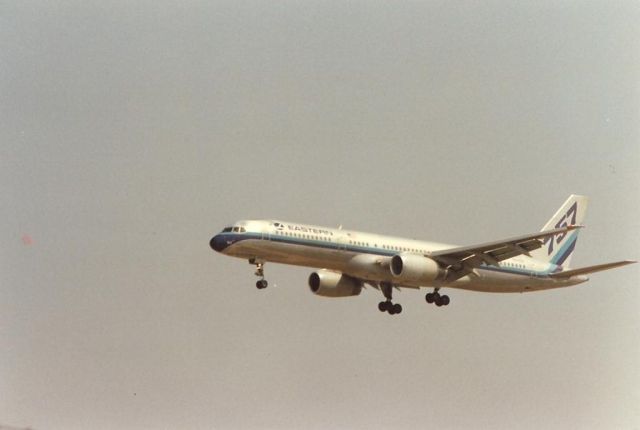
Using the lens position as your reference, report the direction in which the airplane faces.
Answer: facing the viewer and to the left of the viewer
